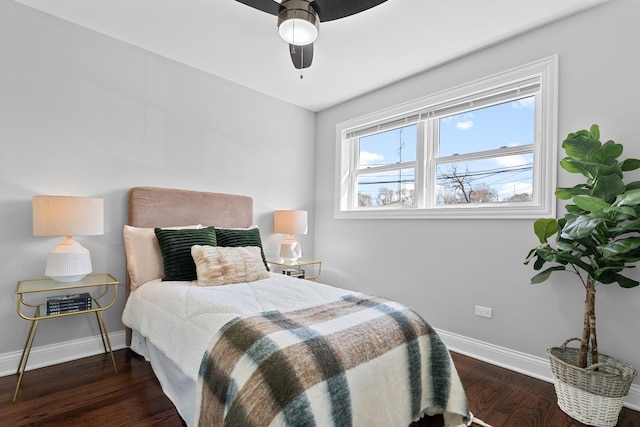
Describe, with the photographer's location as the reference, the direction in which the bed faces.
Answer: facing the viewer and to the right of the viewer

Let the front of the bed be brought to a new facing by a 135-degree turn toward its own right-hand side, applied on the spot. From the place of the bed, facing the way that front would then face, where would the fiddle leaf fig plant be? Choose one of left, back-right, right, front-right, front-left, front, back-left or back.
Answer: back

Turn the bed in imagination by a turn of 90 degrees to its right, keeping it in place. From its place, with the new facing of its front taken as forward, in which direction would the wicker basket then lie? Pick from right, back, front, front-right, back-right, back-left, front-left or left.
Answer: back-left
